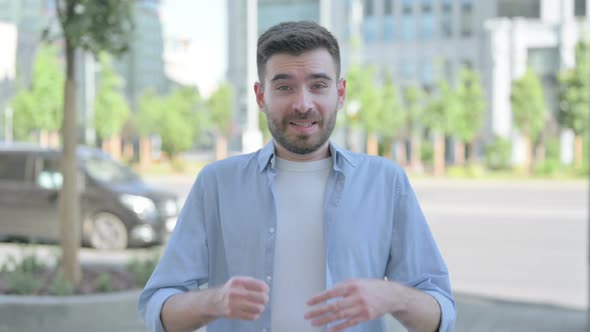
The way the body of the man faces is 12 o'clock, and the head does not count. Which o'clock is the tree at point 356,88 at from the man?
The tree is roughly at 6 o'clock from the man.

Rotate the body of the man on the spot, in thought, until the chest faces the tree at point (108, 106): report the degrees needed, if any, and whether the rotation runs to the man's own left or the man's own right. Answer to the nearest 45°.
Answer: approximately 180°

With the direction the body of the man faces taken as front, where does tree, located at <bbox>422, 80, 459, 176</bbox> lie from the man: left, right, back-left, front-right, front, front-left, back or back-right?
back

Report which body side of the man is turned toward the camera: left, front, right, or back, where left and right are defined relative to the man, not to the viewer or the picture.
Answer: front

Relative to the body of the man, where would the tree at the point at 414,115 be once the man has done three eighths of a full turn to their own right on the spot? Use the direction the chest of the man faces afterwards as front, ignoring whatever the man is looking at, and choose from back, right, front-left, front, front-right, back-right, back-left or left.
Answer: front-right

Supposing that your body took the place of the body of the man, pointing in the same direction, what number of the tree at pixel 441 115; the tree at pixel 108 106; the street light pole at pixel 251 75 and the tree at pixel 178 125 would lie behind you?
4

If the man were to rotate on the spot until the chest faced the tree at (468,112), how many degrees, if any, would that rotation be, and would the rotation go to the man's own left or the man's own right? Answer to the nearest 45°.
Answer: approximately 180°

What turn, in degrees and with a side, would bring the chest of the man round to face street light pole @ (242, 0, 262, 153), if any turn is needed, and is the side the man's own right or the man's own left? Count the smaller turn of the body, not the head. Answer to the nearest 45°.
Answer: approximately 180°

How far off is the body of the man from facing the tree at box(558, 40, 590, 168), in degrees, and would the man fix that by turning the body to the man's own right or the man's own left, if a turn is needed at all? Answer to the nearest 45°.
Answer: approximately 180°

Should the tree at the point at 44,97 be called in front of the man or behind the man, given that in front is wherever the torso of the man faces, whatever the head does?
behind

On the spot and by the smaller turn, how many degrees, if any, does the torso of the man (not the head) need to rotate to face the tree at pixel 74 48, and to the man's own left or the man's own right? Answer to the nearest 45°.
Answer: approximately 180°

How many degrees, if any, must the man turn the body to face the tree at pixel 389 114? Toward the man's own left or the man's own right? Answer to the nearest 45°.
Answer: approximately 180°

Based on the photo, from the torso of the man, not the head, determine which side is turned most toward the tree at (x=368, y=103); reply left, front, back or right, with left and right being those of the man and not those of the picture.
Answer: back
